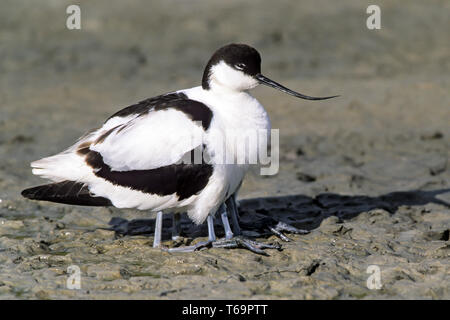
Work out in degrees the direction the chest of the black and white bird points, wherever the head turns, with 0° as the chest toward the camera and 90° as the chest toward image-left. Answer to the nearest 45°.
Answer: approximately 270°
